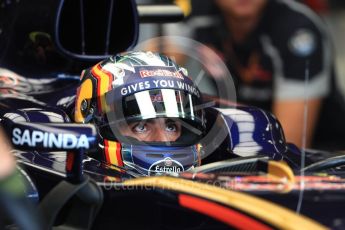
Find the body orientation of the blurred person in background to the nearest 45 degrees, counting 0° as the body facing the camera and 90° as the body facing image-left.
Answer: approximately 45°
